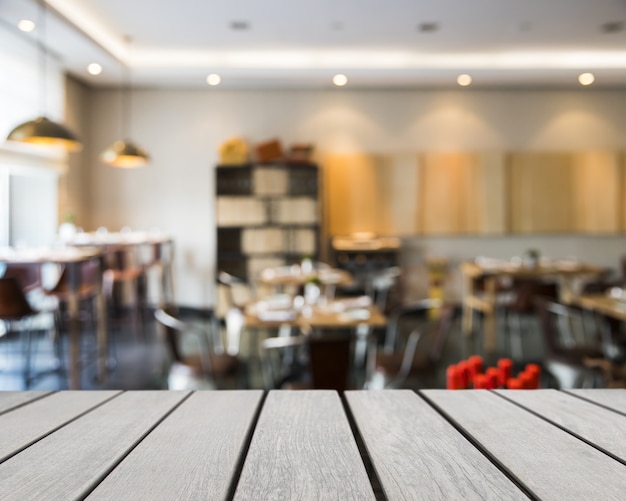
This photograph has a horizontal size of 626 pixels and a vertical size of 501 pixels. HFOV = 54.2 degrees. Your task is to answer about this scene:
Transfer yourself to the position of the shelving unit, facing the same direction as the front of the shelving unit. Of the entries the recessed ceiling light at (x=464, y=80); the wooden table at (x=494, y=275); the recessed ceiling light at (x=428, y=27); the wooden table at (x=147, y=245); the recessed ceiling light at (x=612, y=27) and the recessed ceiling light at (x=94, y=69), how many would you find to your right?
2

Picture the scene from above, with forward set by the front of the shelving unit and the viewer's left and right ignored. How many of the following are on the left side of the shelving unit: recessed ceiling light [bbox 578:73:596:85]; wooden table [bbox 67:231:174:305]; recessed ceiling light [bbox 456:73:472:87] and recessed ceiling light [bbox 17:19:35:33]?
2

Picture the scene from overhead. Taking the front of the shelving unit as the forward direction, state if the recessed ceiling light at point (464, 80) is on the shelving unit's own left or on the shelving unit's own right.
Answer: on the shelving unit's own left

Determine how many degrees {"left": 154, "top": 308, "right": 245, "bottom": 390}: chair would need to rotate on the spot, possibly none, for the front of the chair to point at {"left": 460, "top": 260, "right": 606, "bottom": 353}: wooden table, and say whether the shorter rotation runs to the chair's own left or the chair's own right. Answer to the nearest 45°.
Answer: approximately 45° to the chair's own left

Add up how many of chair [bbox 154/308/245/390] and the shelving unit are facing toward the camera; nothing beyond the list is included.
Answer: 1

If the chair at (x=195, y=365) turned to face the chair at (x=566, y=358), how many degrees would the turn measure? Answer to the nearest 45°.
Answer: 0° — it already faces it

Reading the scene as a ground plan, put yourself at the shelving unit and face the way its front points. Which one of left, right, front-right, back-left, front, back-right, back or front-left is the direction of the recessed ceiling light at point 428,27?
front-left

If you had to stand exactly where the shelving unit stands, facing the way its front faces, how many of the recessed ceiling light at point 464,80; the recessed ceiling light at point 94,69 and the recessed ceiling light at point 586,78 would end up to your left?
2

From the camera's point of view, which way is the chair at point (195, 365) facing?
to the viewer's right

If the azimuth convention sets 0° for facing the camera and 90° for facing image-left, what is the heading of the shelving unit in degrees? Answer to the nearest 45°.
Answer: approximately 0°

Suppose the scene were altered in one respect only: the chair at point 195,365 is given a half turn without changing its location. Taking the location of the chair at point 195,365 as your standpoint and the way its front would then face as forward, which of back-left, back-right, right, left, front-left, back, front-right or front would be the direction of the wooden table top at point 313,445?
left

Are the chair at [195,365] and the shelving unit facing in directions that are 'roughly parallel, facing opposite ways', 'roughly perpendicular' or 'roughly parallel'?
roughly perpendicular
